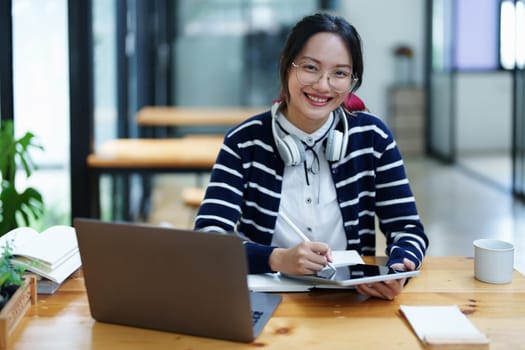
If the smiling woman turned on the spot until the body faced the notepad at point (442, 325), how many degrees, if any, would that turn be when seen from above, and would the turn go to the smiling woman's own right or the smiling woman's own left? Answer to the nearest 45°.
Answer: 0° — they already face it

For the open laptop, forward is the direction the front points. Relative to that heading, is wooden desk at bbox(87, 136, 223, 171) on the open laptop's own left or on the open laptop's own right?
on the open laptop's own left

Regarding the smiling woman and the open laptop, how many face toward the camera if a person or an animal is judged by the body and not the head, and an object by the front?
1

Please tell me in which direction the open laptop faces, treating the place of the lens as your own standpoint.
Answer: facing away from the viewer and to the right of the viewer

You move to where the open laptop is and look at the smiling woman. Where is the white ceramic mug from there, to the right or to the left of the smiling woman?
right

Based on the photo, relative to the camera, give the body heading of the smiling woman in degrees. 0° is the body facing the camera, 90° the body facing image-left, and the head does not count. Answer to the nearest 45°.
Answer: approximately 0°
